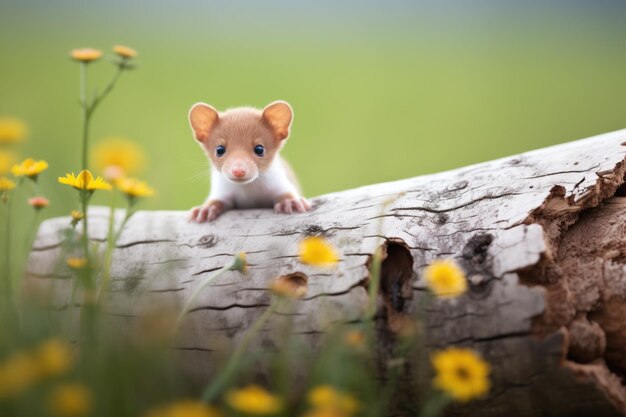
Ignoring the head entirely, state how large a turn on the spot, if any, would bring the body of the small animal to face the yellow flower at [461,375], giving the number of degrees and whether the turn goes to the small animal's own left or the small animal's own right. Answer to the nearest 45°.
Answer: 0° — it already faces it

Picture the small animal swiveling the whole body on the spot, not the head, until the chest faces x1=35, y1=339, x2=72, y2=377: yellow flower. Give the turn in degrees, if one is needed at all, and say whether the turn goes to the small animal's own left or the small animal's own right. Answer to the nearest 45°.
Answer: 0° — it already faces it

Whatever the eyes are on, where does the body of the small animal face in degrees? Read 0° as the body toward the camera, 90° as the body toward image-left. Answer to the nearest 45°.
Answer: approximately 0°

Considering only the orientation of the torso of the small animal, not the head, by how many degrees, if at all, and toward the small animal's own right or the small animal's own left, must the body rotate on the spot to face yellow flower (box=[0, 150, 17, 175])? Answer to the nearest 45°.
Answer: approximately 45° to the small animal's own right

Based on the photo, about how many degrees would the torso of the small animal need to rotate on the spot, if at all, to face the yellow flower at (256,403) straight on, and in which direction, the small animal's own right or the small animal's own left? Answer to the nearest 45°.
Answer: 0° — it already faces it

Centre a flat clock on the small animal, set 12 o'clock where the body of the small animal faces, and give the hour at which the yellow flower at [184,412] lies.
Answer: The yellow flower is roughly at 12 o'clock from the small animal.

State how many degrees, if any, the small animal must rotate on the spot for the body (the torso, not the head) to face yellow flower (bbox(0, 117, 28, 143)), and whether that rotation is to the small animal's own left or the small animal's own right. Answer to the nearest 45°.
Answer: approximately 45° to the small animal's own right
